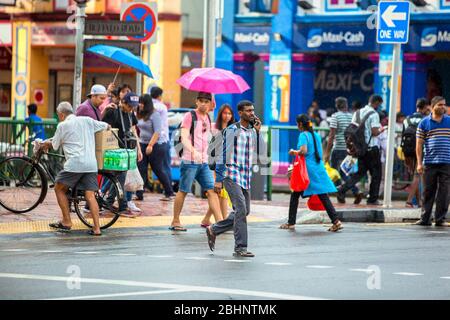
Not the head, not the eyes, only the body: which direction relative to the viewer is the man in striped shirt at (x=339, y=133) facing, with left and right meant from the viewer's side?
facing away from the viewer and to the left of the viewer

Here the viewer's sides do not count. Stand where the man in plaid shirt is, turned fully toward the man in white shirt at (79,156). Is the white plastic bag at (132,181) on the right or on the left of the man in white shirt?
right

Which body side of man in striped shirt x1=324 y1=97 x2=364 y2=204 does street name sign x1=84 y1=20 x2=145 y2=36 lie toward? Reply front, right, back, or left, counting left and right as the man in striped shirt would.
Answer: left

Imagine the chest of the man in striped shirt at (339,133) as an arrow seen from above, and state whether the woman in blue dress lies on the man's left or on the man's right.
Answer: on the man's left

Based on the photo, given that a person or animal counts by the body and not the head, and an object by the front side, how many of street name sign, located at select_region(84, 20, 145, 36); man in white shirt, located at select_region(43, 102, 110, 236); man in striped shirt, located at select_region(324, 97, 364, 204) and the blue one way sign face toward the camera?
2

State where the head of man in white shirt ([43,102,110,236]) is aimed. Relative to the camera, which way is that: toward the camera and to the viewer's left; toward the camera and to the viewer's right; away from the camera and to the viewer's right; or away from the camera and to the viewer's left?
away from the camera and to the viewer's left
